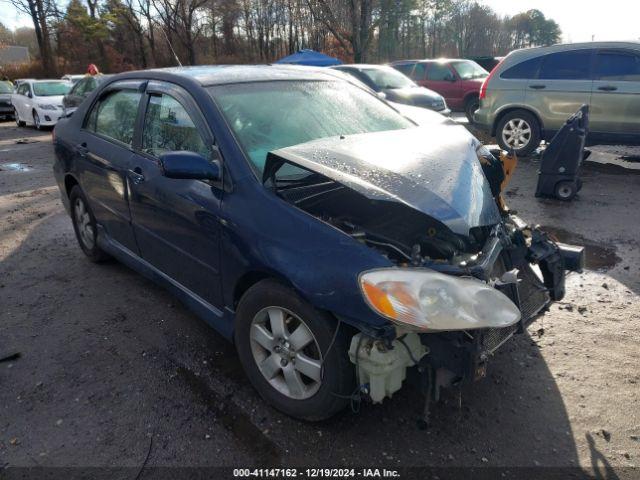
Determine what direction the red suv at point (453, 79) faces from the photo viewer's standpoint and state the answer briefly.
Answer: facing the viewer and to the right of the viewer

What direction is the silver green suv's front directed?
to the viewer's right

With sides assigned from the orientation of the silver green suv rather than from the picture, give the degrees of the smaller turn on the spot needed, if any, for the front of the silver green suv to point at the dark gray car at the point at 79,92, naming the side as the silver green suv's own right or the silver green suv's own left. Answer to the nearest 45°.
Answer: approximately 180°

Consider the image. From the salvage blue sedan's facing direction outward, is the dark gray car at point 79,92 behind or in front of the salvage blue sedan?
behind

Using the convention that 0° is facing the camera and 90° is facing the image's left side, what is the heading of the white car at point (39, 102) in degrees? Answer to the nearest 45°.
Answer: approximately 315°

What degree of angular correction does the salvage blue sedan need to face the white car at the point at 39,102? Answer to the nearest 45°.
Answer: approximately 180°

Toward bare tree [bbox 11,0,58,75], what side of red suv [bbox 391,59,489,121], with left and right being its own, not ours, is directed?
back

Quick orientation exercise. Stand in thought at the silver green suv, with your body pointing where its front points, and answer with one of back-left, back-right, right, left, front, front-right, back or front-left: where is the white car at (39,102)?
back
